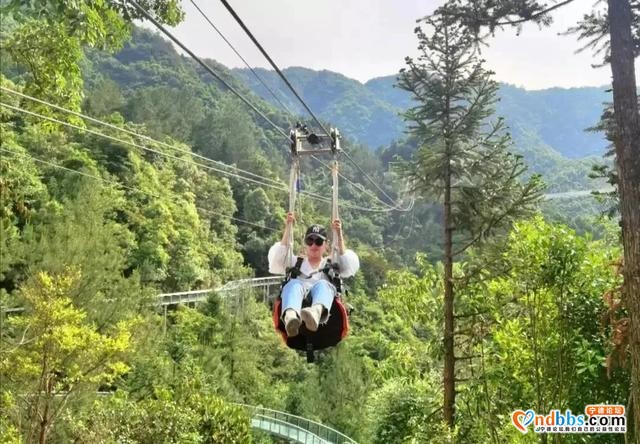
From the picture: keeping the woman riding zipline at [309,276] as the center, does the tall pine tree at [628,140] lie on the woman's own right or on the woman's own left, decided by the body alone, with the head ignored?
on the woman's own left

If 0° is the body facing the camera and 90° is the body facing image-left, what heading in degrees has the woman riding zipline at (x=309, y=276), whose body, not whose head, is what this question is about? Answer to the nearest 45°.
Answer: approximately 0°

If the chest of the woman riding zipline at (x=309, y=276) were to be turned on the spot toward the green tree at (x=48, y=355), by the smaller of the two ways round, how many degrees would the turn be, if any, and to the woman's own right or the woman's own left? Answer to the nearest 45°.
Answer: approximately 135° to the woman's own right
